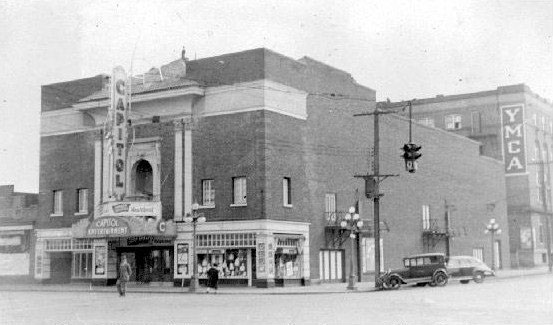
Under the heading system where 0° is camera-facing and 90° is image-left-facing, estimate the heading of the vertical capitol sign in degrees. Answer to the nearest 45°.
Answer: approximately 315°

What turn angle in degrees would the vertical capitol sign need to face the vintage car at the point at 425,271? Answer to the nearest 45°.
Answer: approximately 45° to its left
